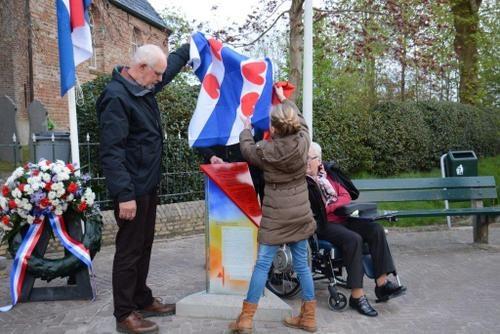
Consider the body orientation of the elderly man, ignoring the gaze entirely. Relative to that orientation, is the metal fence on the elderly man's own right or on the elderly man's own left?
on the elderly man's own left

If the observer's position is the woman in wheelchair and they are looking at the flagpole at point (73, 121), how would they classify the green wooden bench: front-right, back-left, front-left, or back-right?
back-right

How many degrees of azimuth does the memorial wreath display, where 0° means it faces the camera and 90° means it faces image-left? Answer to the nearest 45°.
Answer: approximately 0°

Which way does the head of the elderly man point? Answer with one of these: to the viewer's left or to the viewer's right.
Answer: to the viewer's right
